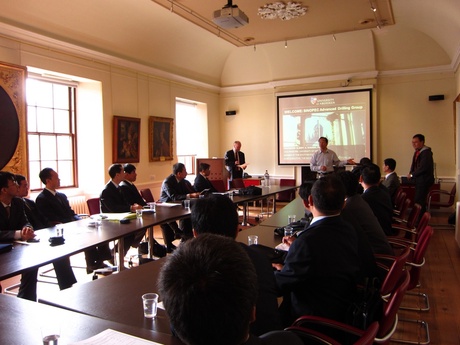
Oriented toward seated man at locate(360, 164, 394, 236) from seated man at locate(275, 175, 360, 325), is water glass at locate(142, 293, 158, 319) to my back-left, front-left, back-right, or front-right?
back-left

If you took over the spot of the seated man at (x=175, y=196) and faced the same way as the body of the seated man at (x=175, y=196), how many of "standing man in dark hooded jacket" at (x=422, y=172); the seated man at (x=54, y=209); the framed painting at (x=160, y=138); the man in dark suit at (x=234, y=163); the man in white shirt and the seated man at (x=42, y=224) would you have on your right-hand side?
2

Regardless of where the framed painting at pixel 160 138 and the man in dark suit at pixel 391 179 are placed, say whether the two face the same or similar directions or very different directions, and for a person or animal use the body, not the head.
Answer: very different directions

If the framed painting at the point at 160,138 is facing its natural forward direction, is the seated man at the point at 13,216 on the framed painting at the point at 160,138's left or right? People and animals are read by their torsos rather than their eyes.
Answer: on its right

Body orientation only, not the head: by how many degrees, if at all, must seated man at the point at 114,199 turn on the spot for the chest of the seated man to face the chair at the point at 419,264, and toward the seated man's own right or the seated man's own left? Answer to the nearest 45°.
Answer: approximately 45° to the seated man's own right

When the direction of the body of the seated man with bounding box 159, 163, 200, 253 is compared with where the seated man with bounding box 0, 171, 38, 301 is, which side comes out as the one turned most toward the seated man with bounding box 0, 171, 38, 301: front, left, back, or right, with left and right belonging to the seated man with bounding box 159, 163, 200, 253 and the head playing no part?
right

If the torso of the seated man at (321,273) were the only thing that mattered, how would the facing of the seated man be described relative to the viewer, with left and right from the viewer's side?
facing away from the viewer and to the left of the viewer

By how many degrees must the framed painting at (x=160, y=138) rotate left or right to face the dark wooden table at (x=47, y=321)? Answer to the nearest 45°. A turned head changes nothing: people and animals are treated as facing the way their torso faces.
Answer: approximately 45° to its right

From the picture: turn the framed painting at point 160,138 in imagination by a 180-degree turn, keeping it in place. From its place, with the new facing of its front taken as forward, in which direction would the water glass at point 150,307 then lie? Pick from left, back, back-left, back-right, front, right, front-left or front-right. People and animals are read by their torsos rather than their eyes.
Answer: back-left

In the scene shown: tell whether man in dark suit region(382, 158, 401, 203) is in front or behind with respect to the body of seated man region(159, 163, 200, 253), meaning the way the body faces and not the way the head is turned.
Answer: in front

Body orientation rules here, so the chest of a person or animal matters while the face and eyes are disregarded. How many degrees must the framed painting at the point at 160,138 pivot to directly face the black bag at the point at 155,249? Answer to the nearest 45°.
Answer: approximately 45° to its right

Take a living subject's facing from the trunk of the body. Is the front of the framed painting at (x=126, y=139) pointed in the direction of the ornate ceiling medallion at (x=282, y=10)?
yes

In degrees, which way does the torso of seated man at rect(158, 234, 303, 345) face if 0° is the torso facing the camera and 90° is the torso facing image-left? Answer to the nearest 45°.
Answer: approximately 180°

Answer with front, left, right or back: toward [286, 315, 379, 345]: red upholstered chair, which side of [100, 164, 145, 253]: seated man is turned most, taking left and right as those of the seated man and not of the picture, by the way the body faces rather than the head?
right

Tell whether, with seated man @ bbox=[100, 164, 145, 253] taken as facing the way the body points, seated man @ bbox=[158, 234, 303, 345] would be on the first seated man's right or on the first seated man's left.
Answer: on the first seated man's right

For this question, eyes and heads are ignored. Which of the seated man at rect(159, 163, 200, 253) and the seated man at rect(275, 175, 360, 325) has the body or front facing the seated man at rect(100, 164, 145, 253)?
the seated man at rect(275, 175, 360, 325)

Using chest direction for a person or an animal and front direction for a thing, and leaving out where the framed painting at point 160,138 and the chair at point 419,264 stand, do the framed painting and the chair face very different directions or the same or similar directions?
very different directions

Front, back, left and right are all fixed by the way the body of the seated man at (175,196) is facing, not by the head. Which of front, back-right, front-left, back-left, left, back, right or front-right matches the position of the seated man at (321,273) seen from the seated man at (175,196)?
front-right
